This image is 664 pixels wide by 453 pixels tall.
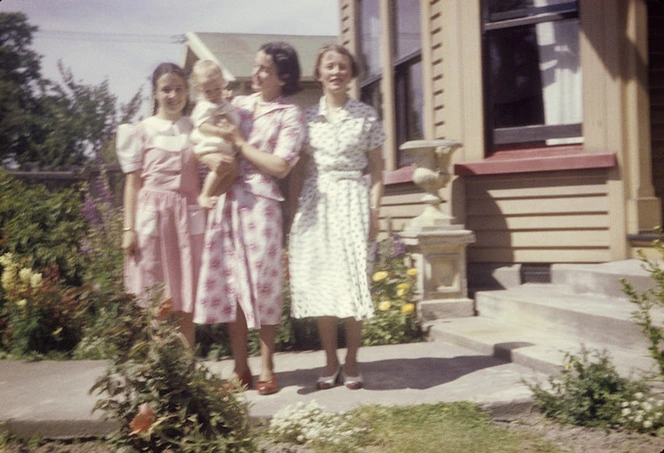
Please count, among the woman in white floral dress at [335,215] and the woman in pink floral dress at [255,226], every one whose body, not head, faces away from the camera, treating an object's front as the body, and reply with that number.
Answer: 0

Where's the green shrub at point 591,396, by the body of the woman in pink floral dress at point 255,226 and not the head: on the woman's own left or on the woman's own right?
on the woman's own left

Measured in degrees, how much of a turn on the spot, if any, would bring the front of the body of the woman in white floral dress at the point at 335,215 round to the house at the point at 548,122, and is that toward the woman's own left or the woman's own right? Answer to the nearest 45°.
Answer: approximately 135° to the woman's own left

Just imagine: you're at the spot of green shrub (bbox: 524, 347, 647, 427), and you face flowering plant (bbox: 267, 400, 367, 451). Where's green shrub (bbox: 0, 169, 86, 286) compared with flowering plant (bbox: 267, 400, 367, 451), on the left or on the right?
right

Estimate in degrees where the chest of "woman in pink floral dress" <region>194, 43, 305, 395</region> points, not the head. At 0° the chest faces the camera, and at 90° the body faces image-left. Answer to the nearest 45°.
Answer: approximately 45°

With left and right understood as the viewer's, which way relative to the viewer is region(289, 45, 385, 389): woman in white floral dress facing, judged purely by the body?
facing the viewer

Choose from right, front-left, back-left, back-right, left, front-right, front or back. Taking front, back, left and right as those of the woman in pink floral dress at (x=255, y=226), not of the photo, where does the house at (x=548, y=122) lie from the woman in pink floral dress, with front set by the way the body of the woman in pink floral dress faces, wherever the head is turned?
back

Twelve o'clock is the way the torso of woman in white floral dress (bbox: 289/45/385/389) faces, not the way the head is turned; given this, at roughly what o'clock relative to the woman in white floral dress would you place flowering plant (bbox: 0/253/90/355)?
The flowering plant is roughly at 4 o'clock from the woman in white floral dress.

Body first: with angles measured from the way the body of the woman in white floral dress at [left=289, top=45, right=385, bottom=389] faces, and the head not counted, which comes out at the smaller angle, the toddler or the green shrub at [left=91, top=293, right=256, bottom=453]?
the green shrub

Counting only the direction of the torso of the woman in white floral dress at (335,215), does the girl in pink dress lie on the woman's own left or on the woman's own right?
on the woman's own right

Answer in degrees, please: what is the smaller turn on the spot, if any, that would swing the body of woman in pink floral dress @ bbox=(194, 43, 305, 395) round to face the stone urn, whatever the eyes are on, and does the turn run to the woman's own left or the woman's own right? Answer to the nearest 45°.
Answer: approximately 180°
